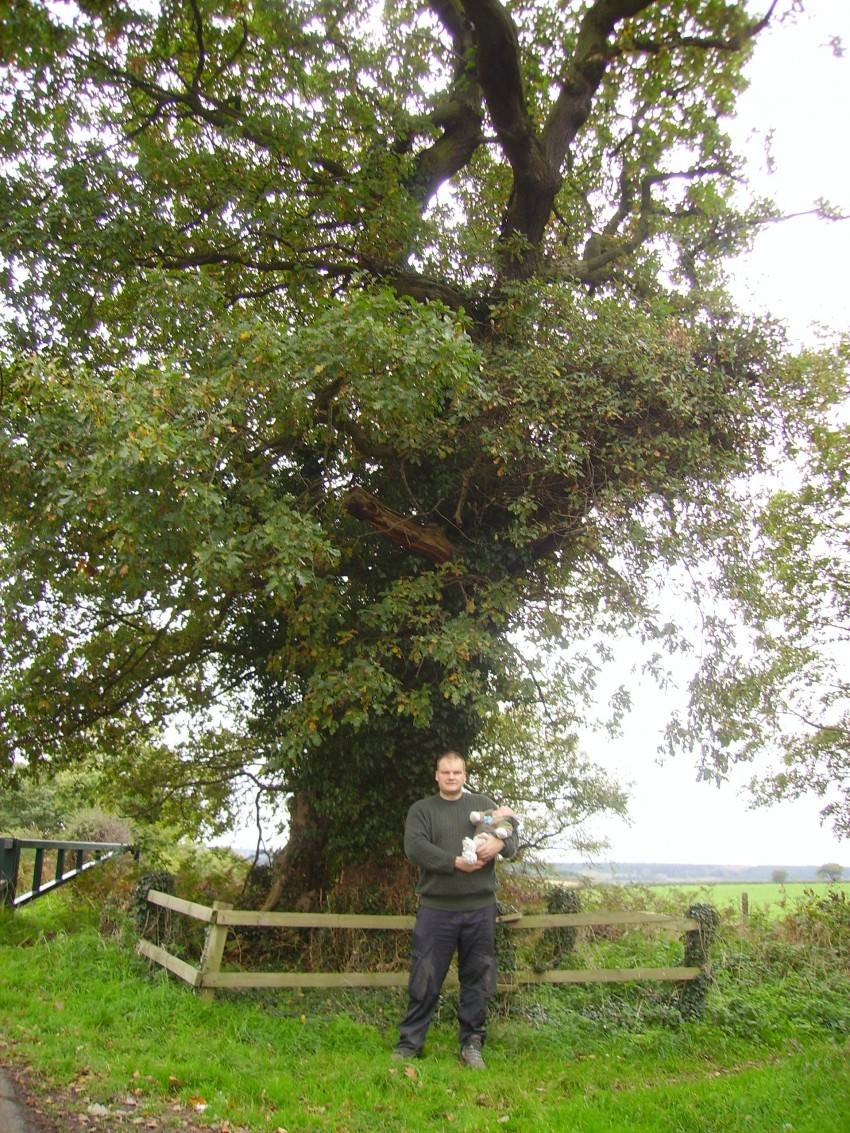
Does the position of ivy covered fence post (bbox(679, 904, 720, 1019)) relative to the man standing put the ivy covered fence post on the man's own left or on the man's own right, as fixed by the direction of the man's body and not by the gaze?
on the man's own left

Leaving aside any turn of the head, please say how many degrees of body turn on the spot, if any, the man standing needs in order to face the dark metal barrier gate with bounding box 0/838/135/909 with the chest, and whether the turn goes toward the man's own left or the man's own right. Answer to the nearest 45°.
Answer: approximately 135° to the man's own right

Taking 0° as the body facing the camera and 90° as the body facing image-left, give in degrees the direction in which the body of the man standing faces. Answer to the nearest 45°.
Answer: approximately 0°

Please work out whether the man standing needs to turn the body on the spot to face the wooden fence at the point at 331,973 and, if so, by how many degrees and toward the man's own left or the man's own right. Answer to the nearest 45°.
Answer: approximately 135° to the man's own right
